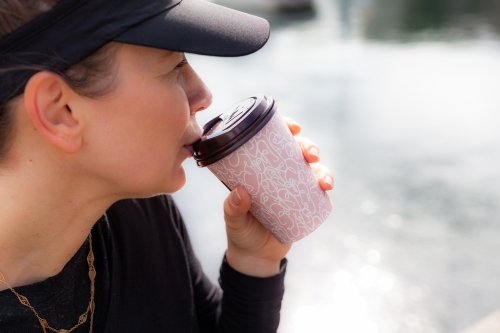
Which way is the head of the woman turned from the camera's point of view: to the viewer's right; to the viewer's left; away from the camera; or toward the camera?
to the viewer's right

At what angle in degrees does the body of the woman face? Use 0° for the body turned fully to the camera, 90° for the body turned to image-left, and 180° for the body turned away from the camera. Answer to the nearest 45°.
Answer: approximately 315°
